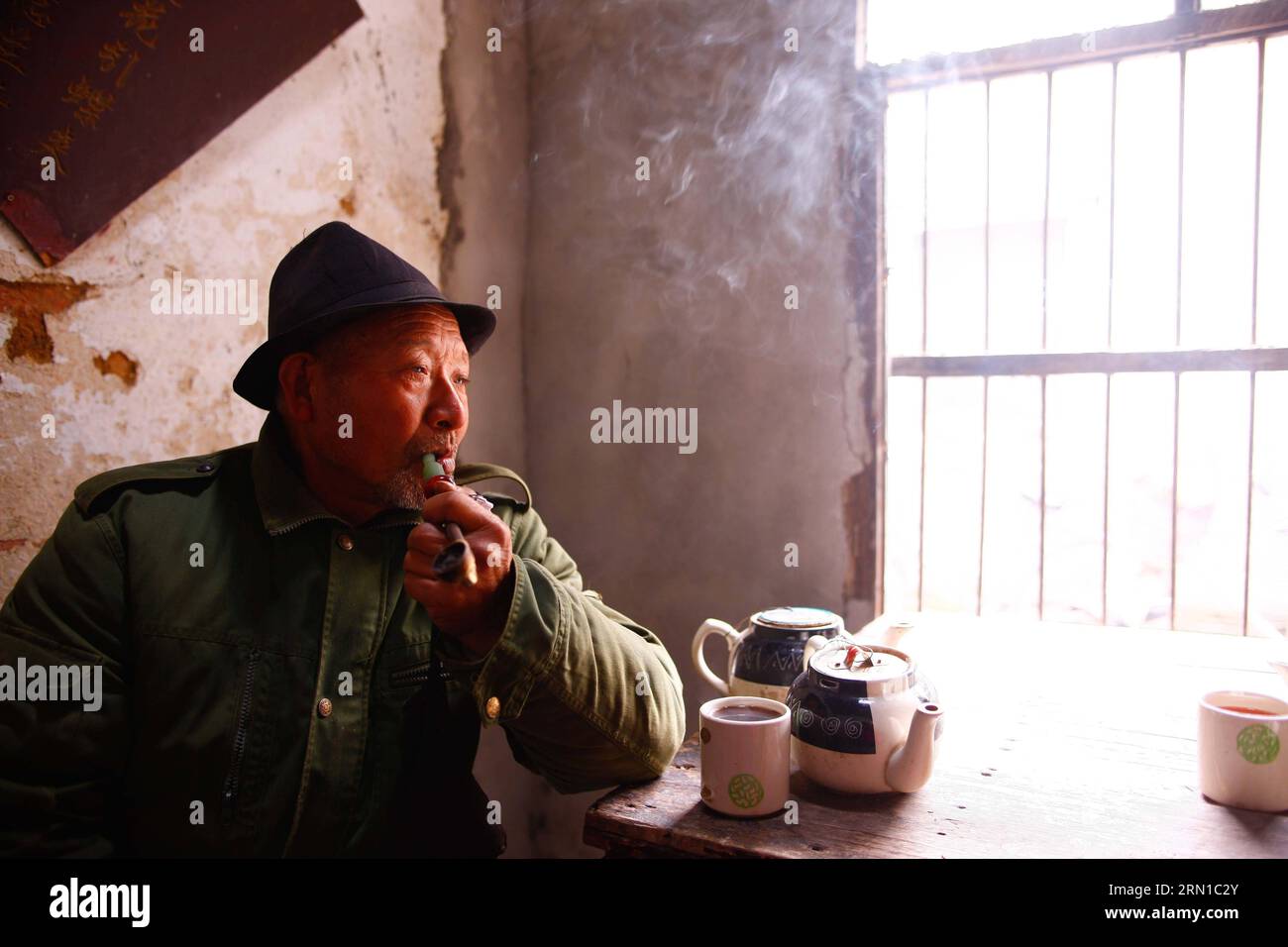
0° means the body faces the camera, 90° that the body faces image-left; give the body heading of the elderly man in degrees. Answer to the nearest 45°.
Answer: approximately 315°

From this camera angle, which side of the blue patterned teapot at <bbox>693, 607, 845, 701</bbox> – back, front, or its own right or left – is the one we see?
right
